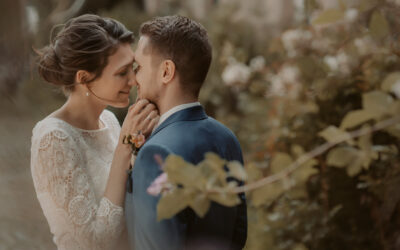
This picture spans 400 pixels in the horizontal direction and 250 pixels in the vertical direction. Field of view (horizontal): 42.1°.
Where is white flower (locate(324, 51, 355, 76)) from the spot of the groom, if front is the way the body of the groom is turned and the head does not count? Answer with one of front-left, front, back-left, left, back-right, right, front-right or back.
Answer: right

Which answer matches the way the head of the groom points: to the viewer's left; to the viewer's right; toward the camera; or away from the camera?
to the viewer's left

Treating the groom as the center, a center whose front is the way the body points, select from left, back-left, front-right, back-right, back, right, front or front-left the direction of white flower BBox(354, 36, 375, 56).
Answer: right

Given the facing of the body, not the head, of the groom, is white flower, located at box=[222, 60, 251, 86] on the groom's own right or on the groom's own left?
on the groom's own right

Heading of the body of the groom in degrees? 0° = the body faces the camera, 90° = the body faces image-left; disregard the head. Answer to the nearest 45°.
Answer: approximately 135°

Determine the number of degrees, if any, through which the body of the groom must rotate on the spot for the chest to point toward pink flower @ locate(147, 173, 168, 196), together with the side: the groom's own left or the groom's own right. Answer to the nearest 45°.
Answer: approximately 135° to the groom's own left

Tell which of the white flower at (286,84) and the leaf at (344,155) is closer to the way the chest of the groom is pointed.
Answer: the white flower
